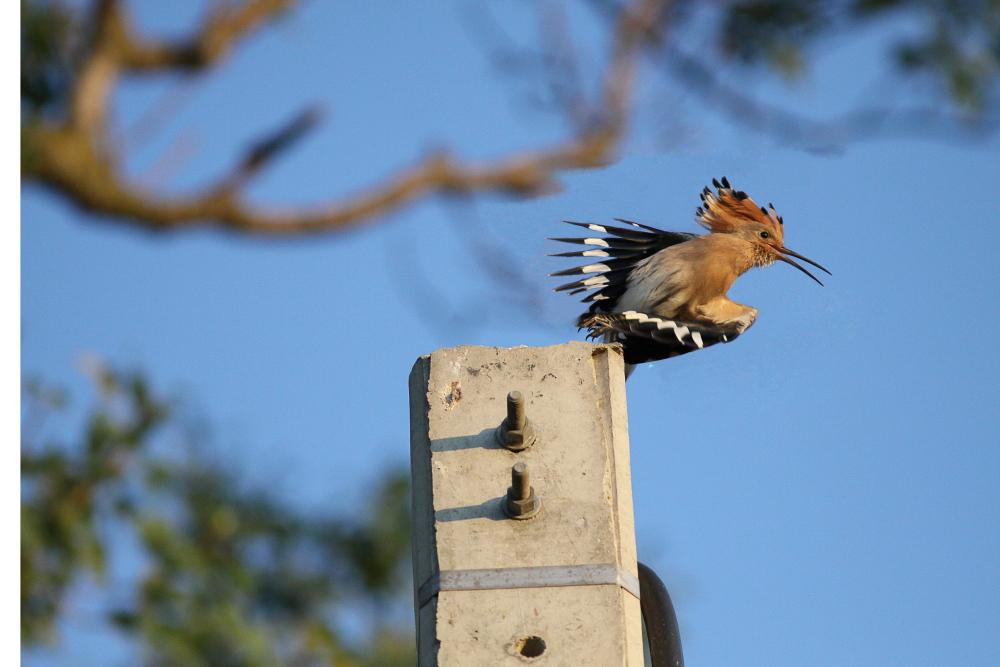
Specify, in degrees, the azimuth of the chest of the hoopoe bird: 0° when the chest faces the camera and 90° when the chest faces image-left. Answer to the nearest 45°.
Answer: approximately 270°
